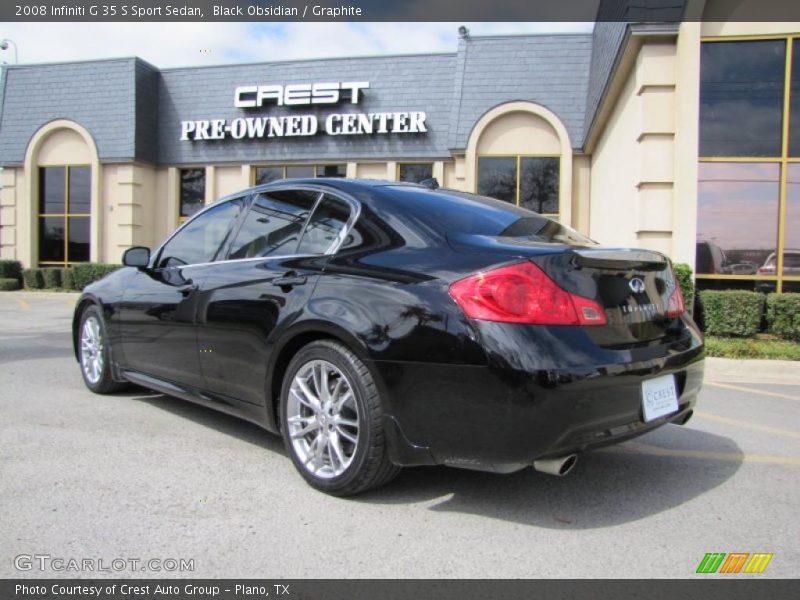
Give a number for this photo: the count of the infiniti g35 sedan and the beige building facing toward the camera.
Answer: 1

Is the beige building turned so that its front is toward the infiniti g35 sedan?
yes

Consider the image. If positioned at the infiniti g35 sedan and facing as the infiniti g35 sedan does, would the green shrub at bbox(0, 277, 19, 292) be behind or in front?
in front

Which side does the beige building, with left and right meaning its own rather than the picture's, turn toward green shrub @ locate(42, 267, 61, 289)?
right

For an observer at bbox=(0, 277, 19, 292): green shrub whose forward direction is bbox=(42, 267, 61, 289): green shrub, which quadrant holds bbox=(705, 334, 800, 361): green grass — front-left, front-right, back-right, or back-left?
front-right

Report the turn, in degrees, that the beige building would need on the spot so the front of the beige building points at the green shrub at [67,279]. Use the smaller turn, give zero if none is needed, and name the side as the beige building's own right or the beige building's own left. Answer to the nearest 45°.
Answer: approximately 90° to the beige building's own right

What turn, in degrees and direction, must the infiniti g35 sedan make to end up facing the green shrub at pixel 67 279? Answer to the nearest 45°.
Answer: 0° — it already faces it

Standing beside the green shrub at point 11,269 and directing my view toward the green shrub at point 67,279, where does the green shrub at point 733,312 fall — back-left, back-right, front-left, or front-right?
front-right

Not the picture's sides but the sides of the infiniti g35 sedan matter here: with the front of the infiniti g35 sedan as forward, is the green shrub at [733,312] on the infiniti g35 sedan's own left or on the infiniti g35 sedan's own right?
on the infiniti g35 sedan's own right

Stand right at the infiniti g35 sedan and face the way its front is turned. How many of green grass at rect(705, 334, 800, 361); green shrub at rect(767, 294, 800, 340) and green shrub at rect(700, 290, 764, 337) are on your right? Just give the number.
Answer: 3

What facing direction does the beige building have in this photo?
toward the camera

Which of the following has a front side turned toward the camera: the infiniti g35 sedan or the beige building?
the beige building

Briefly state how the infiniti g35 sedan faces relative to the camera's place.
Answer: facing away from the viewer and to the left of the viewer
